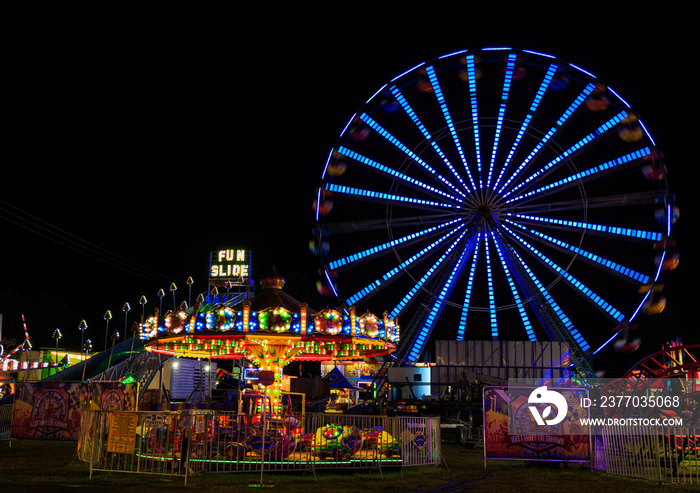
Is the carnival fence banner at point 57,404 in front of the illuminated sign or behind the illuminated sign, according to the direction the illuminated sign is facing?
in front

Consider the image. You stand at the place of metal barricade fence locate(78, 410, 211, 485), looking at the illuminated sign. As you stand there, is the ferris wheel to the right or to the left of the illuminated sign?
right

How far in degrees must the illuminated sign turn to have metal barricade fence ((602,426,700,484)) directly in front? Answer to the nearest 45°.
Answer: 0° — it already faces it

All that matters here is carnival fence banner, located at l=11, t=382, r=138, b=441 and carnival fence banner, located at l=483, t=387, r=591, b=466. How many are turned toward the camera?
2

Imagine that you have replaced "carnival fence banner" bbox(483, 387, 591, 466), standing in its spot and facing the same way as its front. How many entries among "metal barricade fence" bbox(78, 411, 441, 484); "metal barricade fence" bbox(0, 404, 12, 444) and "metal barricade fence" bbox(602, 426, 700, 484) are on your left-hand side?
1

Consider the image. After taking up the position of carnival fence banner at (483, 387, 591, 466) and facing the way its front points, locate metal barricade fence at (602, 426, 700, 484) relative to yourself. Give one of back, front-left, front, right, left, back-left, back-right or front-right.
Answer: left

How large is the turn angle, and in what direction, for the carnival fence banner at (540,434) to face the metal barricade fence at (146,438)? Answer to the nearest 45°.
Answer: approximately 45° to its right

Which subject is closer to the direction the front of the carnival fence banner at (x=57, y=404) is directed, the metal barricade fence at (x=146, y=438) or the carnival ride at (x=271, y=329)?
the metal barricade fence

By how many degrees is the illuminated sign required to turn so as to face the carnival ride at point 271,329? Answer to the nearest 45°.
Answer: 0° — it already faces it

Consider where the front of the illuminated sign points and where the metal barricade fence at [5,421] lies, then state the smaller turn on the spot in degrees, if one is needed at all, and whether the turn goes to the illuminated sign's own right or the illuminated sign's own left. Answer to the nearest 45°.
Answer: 0° — it already faces it

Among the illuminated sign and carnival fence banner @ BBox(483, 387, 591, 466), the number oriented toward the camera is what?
2

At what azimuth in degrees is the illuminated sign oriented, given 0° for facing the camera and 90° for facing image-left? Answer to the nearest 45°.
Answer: approximately 0°
